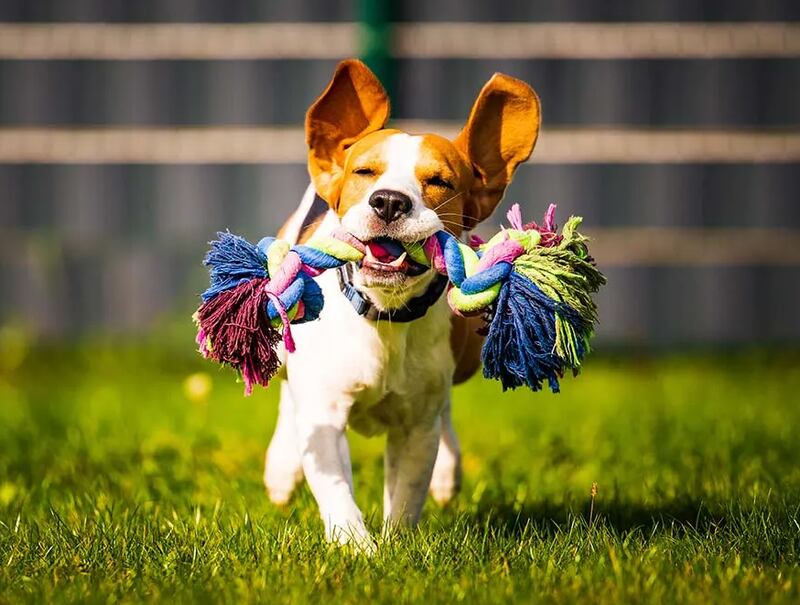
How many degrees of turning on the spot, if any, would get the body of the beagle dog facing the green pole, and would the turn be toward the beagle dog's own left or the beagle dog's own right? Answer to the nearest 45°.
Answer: approximately 180°

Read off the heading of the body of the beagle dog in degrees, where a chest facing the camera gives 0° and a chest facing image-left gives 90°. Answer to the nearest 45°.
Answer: approximately 0°
